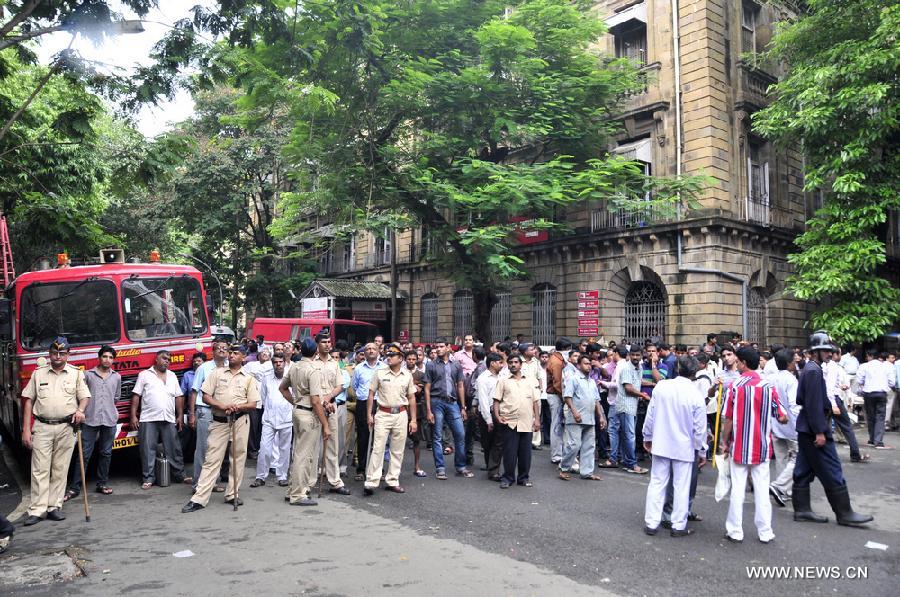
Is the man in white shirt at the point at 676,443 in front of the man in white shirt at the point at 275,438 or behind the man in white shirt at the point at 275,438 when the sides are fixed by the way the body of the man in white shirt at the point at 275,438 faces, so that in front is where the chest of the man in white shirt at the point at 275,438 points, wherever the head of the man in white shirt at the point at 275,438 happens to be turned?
in front

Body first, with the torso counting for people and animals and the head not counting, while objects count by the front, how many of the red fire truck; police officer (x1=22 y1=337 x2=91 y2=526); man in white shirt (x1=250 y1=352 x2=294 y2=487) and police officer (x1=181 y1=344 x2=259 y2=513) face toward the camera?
4

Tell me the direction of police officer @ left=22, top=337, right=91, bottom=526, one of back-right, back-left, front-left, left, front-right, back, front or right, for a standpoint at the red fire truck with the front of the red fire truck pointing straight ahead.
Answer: front

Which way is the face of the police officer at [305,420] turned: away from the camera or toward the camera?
away from the camera

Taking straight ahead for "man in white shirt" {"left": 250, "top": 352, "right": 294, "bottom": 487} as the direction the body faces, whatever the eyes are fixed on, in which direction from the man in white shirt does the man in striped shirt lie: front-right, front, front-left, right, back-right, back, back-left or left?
front-left

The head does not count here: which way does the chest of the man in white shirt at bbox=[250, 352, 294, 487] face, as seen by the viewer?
toward the camera

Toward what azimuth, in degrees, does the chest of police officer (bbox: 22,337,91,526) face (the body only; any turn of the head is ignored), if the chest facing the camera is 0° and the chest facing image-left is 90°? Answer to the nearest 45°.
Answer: approximately 0°

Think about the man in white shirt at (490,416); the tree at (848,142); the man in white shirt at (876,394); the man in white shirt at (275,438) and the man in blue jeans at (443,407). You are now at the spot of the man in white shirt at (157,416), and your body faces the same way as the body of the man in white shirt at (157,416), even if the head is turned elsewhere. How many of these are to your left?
5

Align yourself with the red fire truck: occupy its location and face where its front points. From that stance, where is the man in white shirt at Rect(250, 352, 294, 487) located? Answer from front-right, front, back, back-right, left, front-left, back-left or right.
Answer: front-left

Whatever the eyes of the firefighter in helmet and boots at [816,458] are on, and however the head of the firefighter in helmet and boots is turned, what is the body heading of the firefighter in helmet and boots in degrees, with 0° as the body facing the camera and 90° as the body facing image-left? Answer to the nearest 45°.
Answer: approximately 270°

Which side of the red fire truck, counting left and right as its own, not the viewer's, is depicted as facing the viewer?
front

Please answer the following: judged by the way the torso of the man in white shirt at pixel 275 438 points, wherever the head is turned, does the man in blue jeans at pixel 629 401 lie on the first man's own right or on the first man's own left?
on the first man's own left

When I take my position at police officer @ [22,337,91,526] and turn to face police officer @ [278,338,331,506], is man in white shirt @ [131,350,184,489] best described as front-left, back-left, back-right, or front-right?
front-left

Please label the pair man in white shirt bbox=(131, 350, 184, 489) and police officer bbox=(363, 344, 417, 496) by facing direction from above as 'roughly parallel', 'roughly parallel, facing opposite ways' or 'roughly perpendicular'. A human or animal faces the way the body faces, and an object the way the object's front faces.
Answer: roughly parallel
